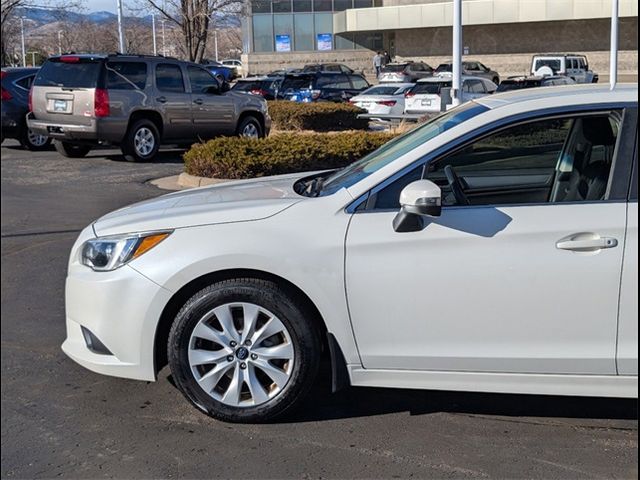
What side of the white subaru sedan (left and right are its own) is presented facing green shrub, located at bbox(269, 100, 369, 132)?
right

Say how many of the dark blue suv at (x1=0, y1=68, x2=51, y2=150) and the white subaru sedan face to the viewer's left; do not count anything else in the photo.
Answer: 1

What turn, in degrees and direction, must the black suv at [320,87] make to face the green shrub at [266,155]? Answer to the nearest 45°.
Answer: approximately 135° to its right

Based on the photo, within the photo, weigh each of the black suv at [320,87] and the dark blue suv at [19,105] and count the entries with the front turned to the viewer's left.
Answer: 0

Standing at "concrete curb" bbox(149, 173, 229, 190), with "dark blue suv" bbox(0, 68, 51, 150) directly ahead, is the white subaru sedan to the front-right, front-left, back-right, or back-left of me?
back-left

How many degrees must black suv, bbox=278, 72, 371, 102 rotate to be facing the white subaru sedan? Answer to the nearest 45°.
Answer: approximately 135° to its right

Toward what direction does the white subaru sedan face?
to the viewer's left

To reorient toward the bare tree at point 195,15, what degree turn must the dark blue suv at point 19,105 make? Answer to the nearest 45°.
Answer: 0° — it already faces it

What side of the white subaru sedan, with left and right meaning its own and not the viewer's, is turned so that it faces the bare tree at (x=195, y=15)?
right

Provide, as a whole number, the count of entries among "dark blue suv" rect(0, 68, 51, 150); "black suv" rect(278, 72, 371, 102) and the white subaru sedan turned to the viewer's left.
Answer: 1

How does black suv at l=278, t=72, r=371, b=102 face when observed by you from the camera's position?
facing away from the viewer and to the right of the viewer

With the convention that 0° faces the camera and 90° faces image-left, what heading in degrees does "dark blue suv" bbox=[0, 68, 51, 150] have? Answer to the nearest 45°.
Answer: approximately 225°

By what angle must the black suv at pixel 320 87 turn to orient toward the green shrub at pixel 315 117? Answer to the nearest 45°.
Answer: approximately 135° to its right

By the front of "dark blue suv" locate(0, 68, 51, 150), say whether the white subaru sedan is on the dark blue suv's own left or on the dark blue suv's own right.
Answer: on the dark blue suv's own right
